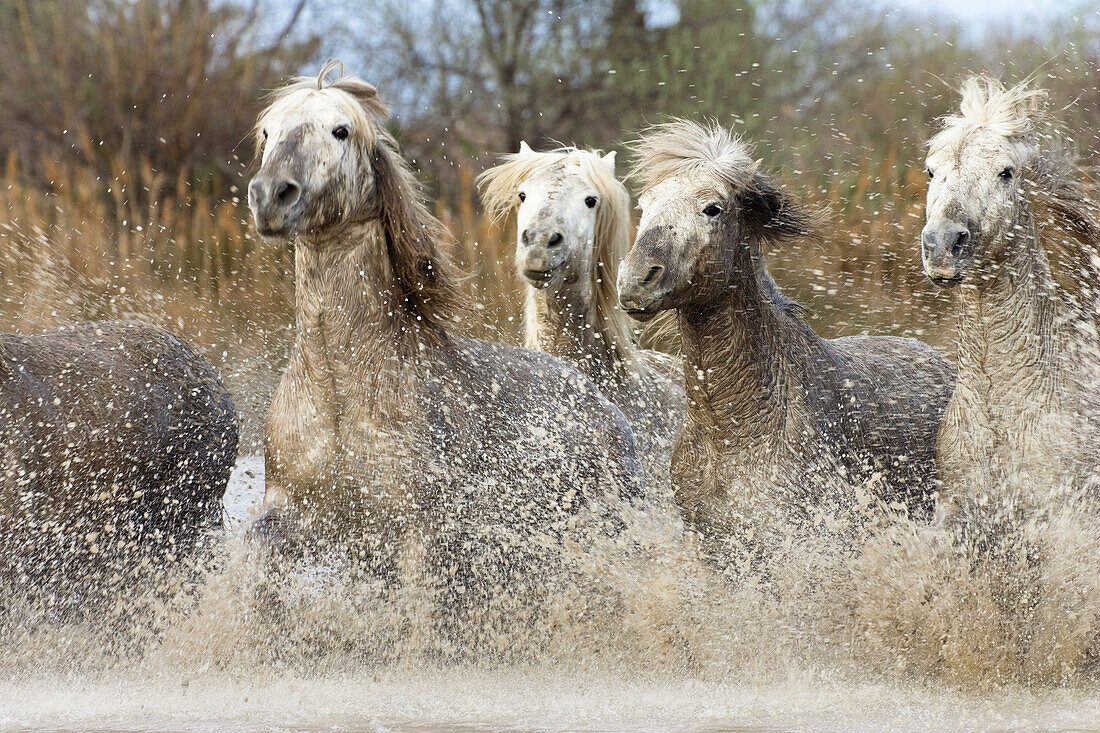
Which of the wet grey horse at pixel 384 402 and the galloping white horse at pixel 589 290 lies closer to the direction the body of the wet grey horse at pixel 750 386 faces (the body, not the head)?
the wet grey horse

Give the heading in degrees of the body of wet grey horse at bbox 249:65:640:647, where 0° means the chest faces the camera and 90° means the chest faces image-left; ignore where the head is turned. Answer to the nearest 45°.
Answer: approximately 45°

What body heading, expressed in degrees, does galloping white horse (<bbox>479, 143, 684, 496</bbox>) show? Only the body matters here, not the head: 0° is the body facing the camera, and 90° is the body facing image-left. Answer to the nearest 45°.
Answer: approximately 45°

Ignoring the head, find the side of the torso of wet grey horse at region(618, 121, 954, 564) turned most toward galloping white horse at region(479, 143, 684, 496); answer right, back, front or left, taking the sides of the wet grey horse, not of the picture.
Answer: right

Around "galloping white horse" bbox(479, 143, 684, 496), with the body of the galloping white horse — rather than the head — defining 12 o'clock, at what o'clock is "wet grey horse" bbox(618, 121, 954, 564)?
The wet grey horse is roughly at 10 o'clock from the galloping white horse.

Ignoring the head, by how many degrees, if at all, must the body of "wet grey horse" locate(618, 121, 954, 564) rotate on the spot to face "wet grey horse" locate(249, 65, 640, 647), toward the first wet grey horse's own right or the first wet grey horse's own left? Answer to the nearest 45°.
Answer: approximately 45° to the first wet grey horse's own right

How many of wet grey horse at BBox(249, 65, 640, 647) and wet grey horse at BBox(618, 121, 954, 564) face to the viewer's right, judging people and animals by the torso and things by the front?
0

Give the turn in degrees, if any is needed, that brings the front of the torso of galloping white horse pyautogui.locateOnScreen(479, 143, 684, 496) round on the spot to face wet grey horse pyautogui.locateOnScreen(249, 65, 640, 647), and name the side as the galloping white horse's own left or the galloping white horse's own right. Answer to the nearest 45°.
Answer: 0° — it already faces it
